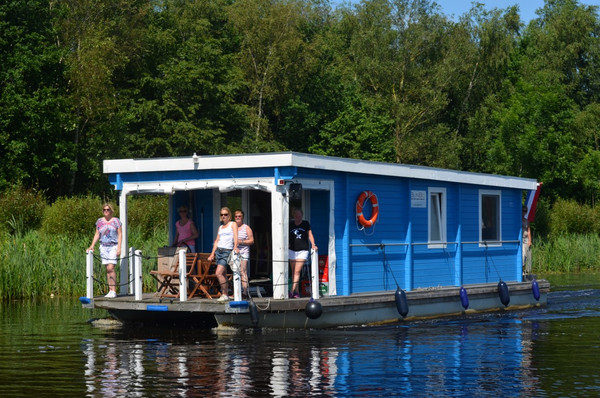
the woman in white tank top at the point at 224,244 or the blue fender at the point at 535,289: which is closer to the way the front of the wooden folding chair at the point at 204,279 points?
the woman in white tank top

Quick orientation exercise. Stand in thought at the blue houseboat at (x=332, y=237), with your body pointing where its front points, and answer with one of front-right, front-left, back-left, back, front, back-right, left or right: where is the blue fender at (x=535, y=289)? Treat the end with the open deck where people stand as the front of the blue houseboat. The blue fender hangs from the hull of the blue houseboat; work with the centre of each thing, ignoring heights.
back

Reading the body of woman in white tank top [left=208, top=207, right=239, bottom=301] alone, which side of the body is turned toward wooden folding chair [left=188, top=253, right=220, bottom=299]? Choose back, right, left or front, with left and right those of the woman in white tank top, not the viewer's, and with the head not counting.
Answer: right

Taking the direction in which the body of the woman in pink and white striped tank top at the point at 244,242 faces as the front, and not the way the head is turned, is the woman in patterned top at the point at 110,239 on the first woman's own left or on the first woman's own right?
on the first woman's own right

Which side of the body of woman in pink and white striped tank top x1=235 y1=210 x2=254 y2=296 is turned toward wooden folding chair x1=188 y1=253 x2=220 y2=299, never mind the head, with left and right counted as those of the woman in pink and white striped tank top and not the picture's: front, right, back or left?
right

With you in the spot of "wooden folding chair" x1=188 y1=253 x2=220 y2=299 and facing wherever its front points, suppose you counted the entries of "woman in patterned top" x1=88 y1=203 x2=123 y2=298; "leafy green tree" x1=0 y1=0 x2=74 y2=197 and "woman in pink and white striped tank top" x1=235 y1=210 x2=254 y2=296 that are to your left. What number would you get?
1
